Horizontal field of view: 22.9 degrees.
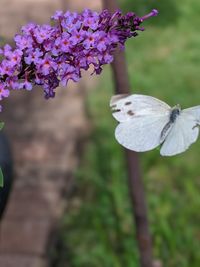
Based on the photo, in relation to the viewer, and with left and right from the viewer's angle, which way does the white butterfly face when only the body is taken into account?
facing away from the viewer and to the right of the viewer
